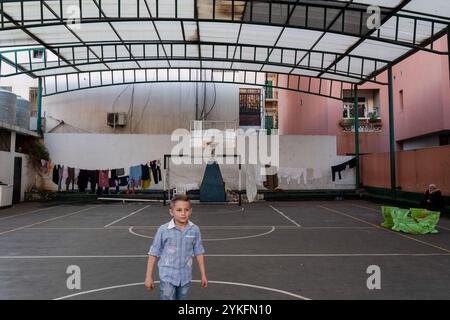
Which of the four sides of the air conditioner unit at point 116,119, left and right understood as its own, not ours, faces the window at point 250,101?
left

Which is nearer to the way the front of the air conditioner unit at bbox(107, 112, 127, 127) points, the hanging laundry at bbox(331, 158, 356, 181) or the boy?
the boy

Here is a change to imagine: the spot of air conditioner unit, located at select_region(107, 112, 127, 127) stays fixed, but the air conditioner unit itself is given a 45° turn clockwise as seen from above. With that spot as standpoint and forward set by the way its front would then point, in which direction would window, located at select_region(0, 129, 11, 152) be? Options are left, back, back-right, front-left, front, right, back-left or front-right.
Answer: front

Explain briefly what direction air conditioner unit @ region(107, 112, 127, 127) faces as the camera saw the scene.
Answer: facing the viewer

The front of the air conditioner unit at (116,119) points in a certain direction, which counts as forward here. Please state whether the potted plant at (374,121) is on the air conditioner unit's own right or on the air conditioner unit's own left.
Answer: on the air conditioner unit's own left

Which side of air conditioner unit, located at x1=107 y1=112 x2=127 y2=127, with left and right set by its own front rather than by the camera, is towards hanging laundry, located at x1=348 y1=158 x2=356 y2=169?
left

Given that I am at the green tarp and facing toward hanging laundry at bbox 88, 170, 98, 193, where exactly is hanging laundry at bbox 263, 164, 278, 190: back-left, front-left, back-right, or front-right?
front-right

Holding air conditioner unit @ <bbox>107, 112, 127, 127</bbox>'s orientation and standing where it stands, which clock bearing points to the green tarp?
The green tarp is roughly at 11 o'clock from the air conditioner unit.

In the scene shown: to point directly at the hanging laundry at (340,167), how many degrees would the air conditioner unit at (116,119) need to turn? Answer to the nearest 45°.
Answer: approximately 45° to its left

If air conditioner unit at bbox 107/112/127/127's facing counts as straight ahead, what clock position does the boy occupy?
The boy is roughly at 12 o'clock from the air conditioner unit.

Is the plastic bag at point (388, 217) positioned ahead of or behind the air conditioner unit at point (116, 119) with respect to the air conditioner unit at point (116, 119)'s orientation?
ahead

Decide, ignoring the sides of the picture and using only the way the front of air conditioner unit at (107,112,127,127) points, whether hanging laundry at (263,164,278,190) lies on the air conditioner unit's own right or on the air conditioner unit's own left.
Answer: on the air conditioner unit's own left
